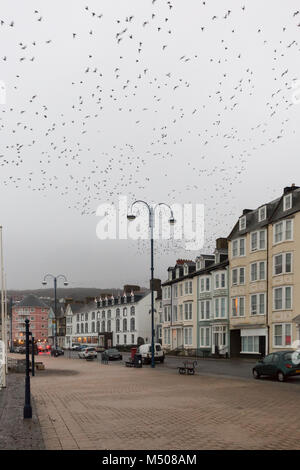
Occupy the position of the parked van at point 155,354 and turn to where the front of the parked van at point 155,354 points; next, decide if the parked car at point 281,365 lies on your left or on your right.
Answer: on your left

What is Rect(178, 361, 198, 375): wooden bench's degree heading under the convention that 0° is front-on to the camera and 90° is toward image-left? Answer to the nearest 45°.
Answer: approximately 45°
